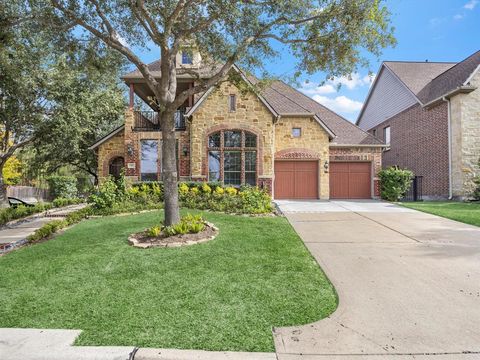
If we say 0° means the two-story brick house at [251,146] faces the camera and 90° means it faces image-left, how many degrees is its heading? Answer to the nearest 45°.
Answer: approximately 0°

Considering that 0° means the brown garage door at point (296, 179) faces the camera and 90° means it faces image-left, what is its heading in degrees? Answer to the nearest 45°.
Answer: approximately 0°

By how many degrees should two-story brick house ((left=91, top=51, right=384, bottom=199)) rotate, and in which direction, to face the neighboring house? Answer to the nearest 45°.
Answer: approximately 90° to its left

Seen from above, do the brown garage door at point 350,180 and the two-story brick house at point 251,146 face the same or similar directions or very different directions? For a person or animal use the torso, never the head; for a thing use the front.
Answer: same or similar directions

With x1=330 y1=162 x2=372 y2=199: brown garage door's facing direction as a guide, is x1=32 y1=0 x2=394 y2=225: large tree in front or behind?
in front

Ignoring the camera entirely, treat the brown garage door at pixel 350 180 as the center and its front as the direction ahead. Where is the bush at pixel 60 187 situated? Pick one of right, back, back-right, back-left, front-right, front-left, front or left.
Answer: right

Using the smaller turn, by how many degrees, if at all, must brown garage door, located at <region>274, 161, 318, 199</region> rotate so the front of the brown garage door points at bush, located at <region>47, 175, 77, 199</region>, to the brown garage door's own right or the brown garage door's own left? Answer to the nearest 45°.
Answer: approximately 90° to the brown garage door's own right

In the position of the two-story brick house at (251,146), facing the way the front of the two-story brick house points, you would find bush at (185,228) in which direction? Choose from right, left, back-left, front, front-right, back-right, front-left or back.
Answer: front

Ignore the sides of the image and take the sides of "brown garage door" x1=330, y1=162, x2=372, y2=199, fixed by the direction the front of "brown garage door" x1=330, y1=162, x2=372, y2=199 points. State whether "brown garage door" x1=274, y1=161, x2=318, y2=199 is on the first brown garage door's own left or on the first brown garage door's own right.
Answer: on the first brown garage door's own right

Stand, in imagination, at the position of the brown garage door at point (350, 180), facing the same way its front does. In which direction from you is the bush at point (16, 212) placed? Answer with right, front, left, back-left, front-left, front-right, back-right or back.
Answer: front-right

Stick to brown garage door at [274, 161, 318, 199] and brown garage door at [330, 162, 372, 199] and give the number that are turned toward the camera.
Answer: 2

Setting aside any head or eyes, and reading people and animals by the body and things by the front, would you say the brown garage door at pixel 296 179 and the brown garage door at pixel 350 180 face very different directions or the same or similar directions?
same or similar directions

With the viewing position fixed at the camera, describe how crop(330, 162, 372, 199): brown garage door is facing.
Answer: facing the viewer

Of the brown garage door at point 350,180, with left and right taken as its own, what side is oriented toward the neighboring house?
left
